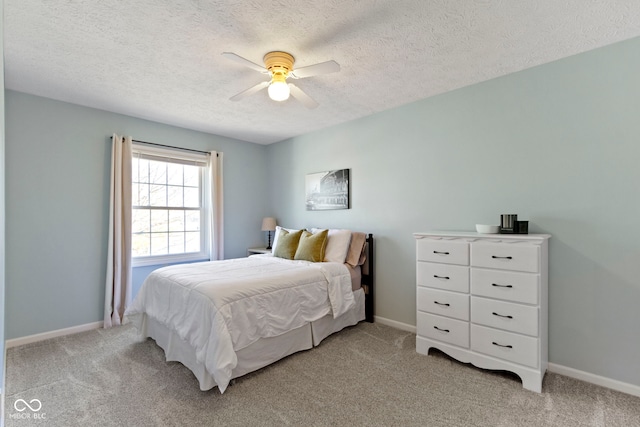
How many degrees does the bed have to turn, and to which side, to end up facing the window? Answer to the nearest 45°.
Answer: approximately 90° to its right

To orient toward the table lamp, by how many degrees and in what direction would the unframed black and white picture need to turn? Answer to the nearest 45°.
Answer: approximately 90° to its right

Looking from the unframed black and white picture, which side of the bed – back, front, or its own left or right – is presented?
back

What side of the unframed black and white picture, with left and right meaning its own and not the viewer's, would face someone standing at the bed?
front

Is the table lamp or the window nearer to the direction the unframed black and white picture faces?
the window

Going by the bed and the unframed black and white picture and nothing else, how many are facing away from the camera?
0

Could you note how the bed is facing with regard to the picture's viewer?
facing the viewer and to the left of the viewer

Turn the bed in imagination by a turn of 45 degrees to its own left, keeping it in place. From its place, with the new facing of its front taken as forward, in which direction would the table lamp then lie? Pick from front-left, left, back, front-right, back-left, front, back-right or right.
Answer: back
